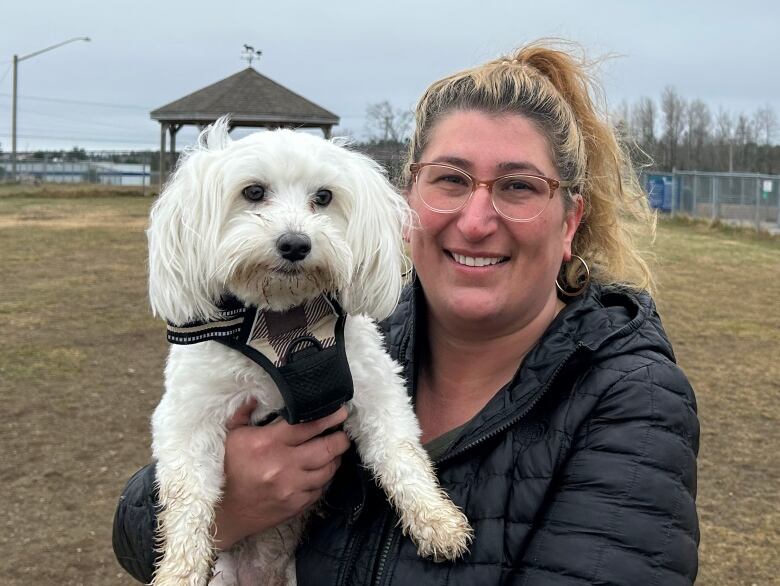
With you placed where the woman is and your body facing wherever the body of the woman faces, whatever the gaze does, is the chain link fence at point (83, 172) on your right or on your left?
on your right

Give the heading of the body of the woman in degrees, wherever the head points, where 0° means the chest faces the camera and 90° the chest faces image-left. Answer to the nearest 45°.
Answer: approximately 45°

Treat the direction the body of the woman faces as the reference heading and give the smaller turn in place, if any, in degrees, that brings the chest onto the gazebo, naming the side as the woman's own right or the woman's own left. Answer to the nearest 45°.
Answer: approximately 135° to the woman's own right
